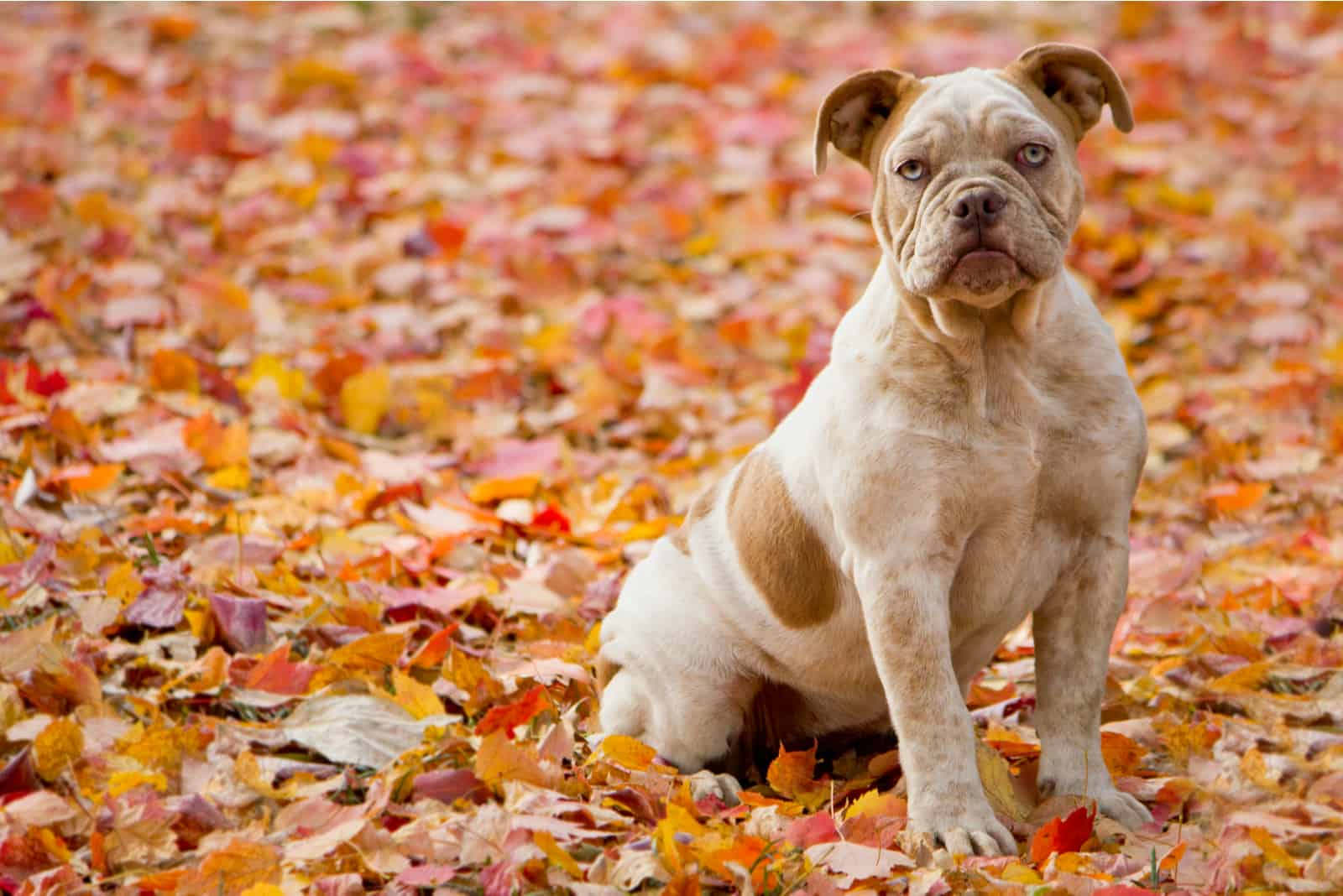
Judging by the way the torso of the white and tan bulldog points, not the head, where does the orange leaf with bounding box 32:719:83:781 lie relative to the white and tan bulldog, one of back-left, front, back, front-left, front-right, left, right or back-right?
back-right

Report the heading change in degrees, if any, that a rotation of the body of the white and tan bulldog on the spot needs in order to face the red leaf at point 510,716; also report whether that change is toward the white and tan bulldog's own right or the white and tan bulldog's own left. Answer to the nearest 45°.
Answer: approximately 135° to the white and tan bulldog's own right

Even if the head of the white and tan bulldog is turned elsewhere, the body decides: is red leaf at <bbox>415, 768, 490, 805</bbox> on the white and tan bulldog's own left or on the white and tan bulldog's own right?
on the white and tan bulldog's own right

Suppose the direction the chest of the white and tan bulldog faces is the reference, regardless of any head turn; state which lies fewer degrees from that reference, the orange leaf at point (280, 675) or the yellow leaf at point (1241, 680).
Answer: the yellow leaf

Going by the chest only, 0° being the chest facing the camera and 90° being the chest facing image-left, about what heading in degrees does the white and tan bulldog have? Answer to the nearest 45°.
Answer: approximately 315°

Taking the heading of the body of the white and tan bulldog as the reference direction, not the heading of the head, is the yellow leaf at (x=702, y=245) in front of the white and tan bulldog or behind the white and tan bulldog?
behind

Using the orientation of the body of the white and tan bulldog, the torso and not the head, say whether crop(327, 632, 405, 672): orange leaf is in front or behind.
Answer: behind

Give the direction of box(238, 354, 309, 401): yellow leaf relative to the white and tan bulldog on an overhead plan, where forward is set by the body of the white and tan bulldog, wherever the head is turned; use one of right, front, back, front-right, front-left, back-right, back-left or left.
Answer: back

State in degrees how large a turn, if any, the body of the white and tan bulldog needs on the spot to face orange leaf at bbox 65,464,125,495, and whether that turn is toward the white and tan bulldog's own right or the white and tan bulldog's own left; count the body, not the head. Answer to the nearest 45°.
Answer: approximately 180°
